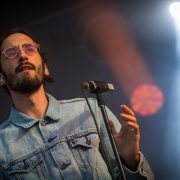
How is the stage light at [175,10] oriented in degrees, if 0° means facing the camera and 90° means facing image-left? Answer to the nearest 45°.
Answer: approximately 0°

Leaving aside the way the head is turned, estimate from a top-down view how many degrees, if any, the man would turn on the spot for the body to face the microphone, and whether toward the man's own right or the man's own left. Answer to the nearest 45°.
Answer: approximately 45° to the man's own left

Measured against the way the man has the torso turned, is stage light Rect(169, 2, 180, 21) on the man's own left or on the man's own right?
on the man's own left

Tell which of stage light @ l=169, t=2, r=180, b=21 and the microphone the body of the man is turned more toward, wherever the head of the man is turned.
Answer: the microphone

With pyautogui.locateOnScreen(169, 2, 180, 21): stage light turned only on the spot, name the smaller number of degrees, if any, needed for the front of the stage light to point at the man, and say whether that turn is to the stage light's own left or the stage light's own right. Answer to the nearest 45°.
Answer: approximately 45° to the stage light's own right
